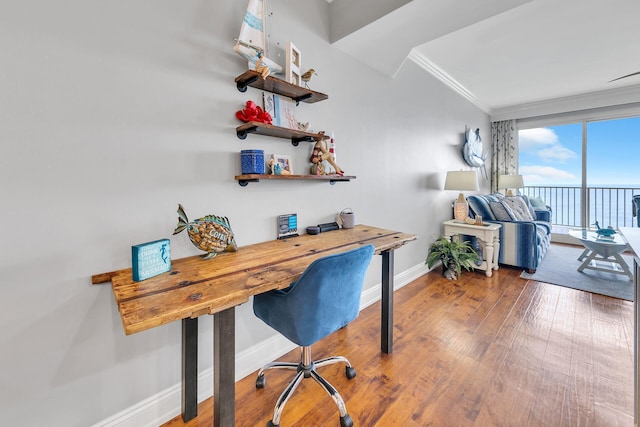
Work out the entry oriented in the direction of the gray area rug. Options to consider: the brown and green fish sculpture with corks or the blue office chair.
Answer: the brown and green fish sculpture with corks

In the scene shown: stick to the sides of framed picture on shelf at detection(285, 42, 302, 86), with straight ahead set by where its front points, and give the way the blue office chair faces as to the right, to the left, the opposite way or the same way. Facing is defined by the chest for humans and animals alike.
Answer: the opposite way

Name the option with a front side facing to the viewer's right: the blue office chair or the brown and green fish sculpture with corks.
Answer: the brown and green fish sculpture with corks

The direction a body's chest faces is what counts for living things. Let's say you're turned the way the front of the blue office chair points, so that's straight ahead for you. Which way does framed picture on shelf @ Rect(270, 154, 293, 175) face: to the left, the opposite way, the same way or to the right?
the opposite way

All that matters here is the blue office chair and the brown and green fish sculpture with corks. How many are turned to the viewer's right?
1

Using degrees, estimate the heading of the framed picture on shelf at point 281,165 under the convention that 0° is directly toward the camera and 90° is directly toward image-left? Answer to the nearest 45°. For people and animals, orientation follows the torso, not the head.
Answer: approximately 315°

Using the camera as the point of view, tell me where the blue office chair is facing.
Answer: facing away from the viewer and to the left of the viewer

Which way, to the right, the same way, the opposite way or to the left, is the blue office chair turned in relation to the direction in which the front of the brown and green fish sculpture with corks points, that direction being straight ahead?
to the left

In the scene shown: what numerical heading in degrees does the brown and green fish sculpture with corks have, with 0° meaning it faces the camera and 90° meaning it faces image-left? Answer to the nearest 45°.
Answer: approximately 270°

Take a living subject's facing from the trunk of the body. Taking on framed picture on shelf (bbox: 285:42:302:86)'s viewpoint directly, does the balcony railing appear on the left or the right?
on its left

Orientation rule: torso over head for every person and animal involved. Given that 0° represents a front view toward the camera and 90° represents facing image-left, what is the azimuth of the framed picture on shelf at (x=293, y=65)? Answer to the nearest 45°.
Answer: approximately 315°

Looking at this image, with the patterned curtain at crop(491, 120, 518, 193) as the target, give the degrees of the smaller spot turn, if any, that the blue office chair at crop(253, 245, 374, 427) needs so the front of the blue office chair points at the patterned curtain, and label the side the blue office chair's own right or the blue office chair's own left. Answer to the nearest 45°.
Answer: approximately 90° to the blue office chair's own right
